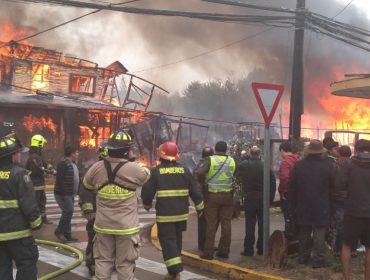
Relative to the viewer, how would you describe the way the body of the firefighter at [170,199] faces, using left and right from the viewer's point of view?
facing away from the viewer

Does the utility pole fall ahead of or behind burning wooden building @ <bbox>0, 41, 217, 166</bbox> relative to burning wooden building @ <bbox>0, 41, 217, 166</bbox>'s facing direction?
ahead

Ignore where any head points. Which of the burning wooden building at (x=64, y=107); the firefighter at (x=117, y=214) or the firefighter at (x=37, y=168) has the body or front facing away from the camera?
the firefighter at (x=117, y=214)

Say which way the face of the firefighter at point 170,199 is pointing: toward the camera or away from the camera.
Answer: away from the camera

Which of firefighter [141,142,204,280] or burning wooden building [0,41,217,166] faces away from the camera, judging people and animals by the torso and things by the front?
the firefighter

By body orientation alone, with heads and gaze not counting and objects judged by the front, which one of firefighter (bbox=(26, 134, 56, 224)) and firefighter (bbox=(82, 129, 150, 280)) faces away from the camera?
firefighter (bbox=(82, 129, 150, 280))

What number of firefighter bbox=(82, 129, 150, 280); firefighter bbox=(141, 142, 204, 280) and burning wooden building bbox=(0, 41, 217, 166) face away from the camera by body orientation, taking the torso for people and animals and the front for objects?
2

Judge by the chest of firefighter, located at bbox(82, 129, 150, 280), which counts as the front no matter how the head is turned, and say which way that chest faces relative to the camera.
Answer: away from the camera

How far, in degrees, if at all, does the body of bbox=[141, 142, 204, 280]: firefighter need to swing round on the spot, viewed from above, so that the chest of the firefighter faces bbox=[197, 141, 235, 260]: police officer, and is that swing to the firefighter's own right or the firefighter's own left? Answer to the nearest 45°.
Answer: approximately 45° to the firefighter's own right
